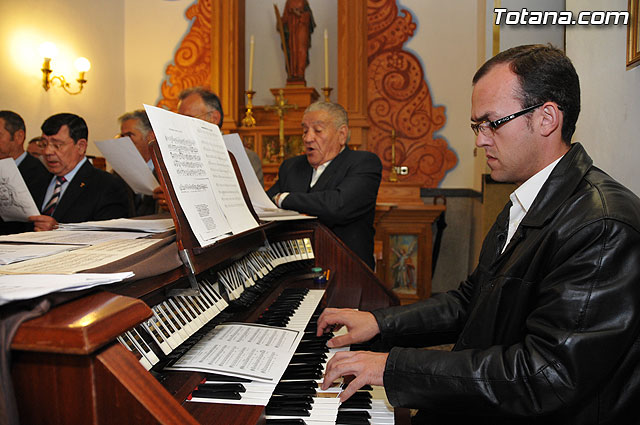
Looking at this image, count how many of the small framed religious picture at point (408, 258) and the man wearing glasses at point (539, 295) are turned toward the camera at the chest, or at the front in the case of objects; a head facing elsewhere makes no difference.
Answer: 1

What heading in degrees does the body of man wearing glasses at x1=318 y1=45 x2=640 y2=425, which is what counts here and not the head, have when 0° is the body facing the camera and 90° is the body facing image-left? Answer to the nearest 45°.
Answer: approximately 90°

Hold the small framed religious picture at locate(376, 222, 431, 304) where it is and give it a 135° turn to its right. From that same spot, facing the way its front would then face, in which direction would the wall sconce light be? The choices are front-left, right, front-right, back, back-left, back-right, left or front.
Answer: front-left

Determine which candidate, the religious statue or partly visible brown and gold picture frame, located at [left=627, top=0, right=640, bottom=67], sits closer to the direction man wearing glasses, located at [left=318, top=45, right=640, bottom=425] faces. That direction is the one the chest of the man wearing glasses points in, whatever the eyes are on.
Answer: the religious statue

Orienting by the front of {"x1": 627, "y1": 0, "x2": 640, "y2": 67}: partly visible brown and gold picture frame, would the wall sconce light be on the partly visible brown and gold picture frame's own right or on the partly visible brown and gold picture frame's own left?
on the partly visible brown and gold picture frame's own right

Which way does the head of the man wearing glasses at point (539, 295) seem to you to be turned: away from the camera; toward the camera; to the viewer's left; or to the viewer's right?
to the viewer's left
